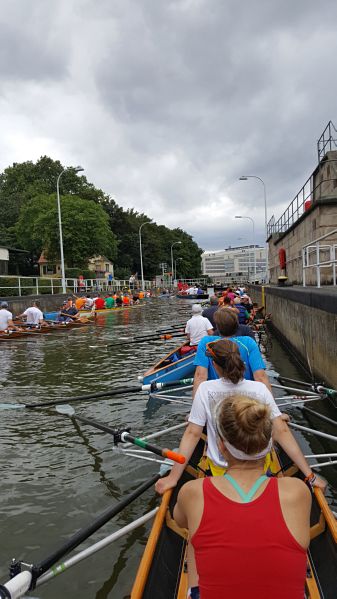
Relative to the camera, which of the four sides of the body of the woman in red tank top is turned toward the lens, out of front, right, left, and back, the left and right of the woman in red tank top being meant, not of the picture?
back

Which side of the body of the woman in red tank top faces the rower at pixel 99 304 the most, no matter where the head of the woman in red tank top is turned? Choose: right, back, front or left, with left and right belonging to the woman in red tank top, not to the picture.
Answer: front

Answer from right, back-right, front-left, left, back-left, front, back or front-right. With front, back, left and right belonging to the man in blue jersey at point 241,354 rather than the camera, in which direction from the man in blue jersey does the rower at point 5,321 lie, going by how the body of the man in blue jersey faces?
front-left

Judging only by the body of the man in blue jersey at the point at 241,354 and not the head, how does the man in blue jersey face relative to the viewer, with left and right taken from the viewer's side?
facing away from the viewer

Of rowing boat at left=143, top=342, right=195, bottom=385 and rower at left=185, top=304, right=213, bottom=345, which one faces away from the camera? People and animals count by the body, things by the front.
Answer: the rower

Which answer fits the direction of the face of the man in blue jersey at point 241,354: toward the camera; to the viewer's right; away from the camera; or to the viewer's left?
away from the camera

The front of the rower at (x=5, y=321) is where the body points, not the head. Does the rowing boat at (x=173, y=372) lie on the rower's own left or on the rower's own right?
on the rower's own right

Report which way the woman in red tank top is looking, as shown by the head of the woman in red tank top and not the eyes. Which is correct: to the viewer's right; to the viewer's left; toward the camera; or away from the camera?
away from the camera

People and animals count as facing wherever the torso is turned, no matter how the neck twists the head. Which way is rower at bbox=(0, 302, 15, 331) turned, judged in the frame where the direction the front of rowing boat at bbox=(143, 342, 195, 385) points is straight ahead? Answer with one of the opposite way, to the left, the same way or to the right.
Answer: the opposite way

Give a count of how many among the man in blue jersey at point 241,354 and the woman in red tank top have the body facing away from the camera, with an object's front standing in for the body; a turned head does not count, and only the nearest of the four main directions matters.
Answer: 2

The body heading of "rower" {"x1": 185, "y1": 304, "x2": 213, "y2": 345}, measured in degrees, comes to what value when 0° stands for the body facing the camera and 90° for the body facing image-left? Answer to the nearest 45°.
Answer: approximately 180°

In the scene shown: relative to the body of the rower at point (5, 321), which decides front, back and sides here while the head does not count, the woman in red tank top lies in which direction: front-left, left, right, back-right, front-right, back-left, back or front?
back-right

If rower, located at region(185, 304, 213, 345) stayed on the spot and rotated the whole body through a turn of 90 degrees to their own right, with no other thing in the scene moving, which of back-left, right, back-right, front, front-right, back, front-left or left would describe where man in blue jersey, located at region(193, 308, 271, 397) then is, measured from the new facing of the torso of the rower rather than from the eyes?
right

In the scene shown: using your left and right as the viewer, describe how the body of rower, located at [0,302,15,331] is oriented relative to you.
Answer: facing away from the viewer and to the right of the viewer

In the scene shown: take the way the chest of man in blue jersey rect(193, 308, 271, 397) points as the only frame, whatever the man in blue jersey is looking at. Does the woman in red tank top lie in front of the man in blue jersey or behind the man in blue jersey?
behind
